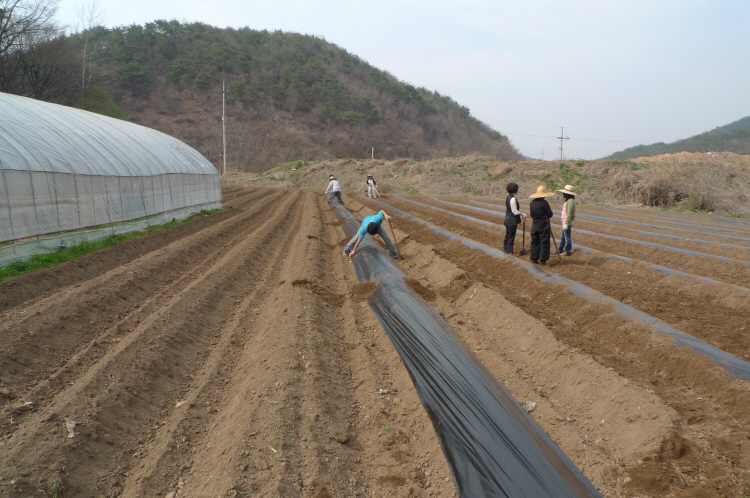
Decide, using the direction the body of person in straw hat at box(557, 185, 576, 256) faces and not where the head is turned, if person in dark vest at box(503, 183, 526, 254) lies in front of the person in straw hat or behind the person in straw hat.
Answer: in front

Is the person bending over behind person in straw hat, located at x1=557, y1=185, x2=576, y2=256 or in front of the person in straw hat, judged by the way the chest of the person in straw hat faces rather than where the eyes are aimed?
in front

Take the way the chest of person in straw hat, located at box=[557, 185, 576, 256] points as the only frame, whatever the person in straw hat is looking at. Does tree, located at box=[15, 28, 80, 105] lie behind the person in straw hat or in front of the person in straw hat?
in front

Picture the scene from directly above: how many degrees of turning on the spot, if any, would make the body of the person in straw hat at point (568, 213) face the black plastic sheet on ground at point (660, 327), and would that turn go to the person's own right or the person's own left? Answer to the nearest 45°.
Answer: approximately 90° to the person's own left

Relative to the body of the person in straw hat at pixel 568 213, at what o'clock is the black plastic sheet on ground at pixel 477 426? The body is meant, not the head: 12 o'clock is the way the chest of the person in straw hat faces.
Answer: The black plastic sheet on ground is roughly at 9 o'clock from the person in straw hat.

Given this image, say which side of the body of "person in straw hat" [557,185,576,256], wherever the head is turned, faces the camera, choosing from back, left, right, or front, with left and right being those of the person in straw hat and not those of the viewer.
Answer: left

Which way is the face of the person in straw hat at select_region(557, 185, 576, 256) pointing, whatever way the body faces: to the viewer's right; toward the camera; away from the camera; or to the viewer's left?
to the viewer's left
